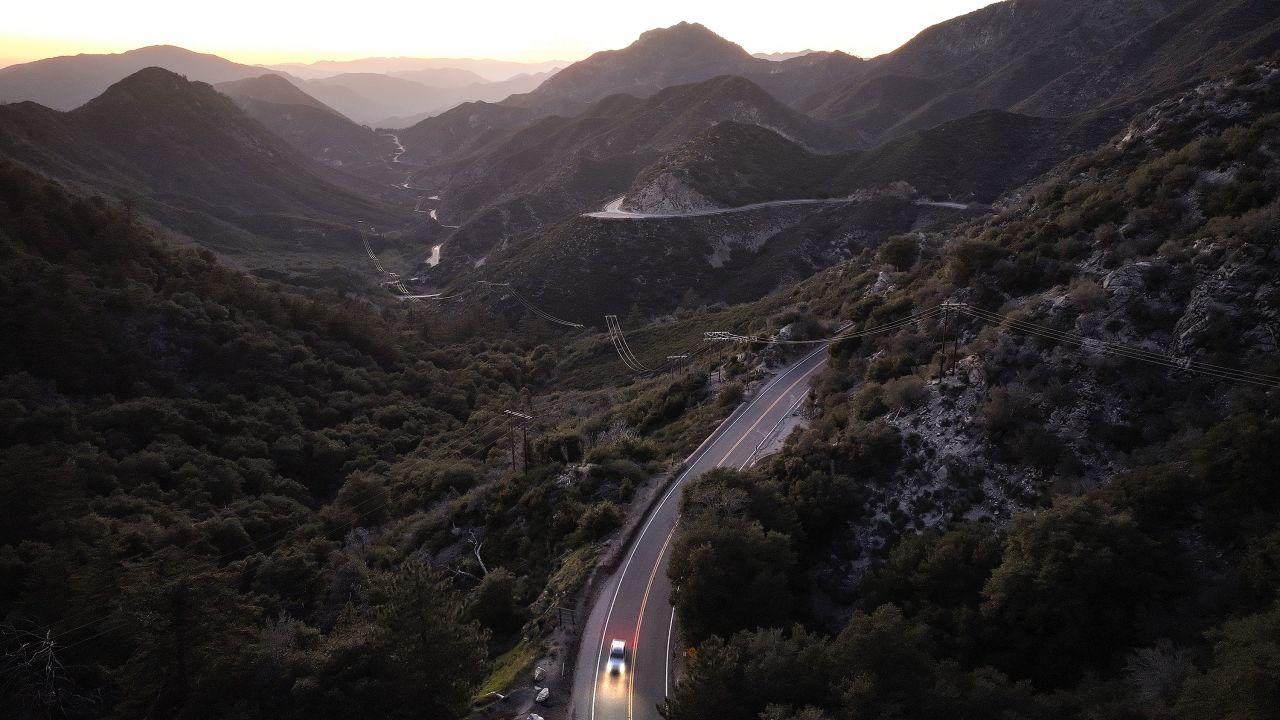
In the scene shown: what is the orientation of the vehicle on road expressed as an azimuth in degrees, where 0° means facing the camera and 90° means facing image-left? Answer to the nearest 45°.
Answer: approximately 0°

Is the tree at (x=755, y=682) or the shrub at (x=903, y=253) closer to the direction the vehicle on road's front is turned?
the tree

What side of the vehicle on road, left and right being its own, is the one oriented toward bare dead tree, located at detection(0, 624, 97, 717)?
right

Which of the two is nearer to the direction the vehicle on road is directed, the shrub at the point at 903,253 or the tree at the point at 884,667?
the tree

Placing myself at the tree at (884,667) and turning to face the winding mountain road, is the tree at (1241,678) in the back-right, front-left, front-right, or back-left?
back-right

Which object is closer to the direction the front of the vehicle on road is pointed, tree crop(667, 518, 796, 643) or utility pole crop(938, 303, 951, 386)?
the tree

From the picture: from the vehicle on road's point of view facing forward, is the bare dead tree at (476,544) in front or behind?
behind

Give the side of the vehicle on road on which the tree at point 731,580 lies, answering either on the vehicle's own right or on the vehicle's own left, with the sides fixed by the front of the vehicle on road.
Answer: on the vehicle's own left
